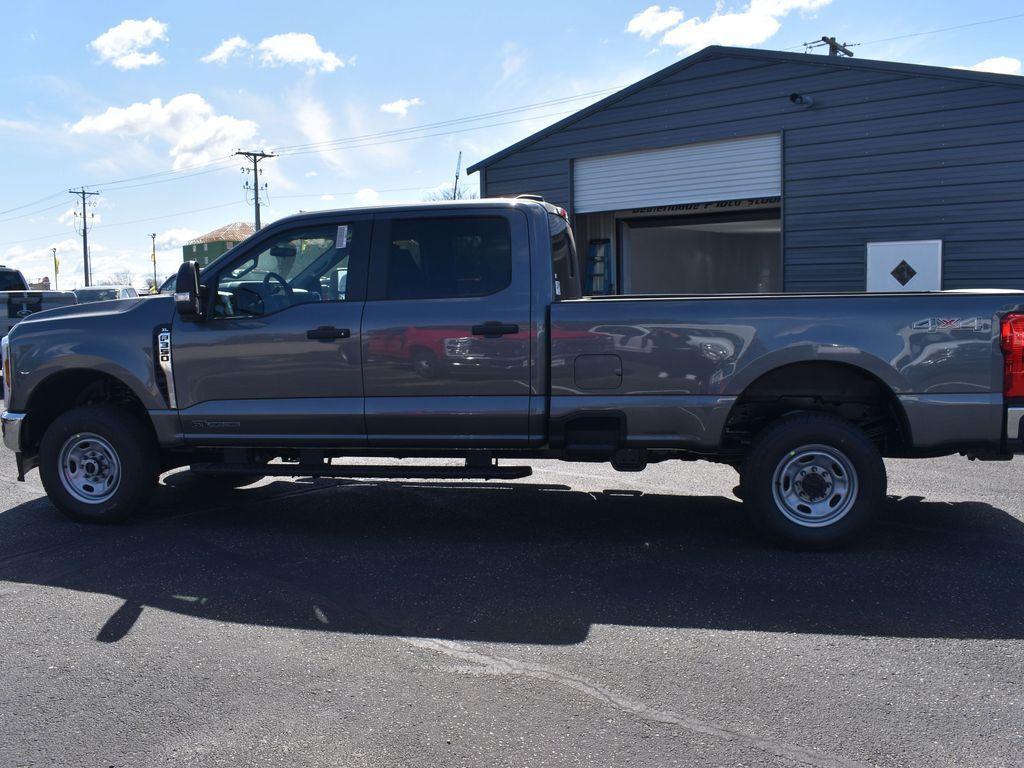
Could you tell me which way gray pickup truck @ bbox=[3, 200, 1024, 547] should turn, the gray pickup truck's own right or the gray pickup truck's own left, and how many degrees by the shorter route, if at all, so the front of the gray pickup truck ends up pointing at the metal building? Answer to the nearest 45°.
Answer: approximately 135° to the gray pickup truck's own right

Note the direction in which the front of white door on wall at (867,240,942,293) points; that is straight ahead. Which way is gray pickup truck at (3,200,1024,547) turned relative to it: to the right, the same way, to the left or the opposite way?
to the right

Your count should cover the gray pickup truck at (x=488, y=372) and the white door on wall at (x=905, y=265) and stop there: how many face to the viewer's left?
1

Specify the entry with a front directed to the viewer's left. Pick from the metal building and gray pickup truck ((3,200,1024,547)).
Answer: the gray pickup truck

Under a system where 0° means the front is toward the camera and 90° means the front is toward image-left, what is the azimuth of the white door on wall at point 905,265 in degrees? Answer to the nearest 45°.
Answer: approximately 0°

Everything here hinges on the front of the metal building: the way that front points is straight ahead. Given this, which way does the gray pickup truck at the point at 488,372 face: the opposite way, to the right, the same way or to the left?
to the right

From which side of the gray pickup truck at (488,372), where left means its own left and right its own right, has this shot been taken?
left

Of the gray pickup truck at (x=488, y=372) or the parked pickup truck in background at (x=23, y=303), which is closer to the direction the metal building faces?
the gray pickup truck

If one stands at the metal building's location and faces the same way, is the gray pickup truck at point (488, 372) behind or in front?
in front

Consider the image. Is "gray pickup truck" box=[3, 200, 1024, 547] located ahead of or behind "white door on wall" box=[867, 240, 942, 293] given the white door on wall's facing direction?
ahead

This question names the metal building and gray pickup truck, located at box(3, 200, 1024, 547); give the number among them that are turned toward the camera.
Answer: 1

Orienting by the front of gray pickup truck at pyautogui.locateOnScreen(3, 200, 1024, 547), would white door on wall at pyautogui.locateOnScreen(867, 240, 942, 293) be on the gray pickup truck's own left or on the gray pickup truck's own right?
on the gray pickup truck's own right

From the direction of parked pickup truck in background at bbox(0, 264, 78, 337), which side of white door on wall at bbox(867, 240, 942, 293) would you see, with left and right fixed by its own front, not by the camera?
right

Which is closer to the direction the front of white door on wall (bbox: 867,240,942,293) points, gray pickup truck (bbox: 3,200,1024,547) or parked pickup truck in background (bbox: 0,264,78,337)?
the gray pickup truck
